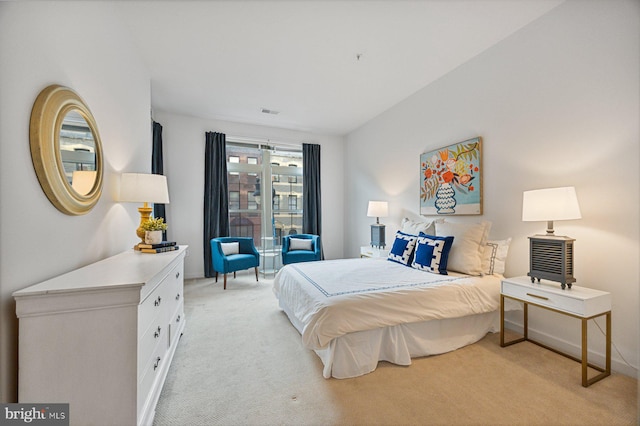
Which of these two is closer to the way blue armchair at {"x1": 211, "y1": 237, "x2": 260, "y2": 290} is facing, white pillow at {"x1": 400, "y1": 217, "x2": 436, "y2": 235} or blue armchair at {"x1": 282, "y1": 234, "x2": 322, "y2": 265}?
the white pillow

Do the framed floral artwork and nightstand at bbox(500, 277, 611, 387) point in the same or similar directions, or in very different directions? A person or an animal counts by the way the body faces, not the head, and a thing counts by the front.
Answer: same or similar directions

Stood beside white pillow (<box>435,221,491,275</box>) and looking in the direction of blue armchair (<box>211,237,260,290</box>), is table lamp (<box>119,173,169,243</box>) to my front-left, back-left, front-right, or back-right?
front-left

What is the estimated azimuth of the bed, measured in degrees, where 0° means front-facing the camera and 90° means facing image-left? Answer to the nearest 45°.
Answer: approximately 45°

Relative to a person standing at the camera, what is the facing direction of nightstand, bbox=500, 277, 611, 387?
facing the viewer and to the left of the viewer

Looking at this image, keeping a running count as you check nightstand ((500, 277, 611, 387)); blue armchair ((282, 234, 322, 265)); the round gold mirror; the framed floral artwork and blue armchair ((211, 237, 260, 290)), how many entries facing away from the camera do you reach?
0

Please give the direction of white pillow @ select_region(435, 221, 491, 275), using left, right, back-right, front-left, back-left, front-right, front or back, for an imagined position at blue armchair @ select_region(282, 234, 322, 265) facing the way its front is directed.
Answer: front-left

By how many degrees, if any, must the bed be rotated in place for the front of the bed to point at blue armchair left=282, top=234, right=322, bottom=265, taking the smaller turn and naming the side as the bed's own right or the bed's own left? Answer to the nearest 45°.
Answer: approximately 90° to the bed's own right

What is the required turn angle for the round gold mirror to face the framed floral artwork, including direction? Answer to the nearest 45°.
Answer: approximately 45° to its left

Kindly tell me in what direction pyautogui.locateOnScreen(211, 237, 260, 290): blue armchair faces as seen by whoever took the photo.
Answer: facing the viewer and to the right of the viewer

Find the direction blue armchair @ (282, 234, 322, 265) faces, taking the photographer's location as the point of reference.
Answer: facing the viewer

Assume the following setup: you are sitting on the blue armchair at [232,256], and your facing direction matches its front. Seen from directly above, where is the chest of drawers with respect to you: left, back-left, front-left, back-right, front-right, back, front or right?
front-right

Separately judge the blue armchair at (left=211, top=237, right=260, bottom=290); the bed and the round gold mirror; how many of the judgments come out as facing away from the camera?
0

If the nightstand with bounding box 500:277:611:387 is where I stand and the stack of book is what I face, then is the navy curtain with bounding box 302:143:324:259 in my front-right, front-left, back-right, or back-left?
front-right

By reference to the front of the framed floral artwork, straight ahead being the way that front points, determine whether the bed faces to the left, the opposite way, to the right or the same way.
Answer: the same way

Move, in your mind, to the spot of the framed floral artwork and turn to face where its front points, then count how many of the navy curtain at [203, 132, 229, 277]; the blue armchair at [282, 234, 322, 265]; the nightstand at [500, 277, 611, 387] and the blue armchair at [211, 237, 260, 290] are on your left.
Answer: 1
